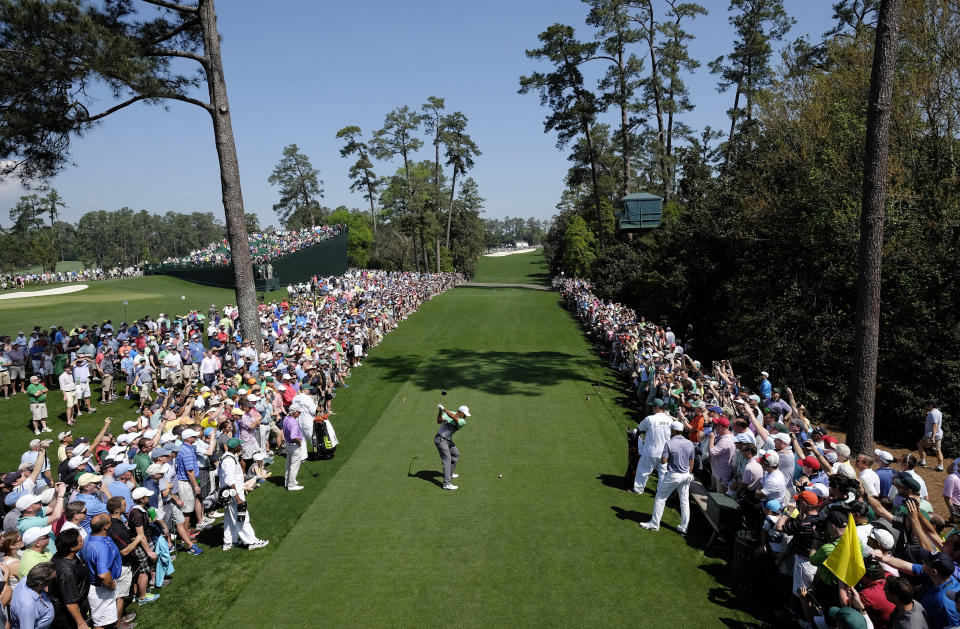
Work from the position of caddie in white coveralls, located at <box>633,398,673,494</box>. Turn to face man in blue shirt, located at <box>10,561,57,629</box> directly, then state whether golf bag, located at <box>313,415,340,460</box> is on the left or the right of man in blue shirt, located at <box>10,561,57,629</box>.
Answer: right

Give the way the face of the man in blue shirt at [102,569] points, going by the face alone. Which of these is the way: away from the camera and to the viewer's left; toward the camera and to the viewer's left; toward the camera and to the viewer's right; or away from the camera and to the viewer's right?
away from the camera and to the viewer's right

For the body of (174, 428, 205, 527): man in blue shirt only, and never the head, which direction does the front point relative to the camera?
to the viewer's right

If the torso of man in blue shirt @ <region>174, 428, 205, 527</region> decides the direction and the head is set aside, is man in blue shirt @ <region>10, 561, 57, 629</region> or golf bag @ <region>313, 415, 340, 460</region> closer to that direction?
the golf bag

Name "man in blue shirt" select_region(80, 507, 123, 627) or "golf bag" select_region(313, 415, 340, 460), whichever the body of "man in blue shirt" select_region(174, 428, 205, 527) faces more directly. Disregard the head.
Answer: the golf bag

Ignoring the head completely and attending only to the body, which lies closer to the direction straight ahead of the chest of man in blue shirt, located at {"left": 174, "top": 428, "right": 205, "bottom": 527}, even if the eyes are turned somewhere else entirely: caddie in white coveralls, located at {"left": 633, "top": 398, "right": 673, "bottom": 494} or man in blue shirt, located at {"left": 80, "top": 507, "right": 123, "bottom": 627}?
the caddie in white coveralls

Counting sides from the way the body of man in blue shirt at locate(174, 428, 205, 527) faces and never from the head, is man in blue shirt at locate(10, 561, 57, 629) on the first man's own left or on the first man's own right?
on the first man's own right

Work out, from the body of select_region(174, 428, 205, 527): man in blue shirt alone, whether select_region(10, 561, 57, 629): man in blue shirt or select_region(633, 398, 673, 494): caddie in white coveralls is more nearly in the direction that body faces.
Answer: the caddie in white coveralls

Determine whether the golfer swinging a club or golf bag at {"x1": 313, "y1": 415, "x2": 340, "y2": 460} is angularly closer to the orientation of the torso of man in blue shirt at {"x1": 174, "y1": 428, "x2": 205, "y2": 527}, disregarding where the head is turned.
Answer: the golfer swinging a club

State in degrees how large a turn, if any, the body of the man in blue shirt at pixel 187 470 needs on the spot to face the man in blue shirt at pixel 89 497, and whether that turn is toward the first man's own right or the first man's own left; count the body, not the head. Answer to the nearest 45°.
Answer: approximately 135° to the first man's own right
